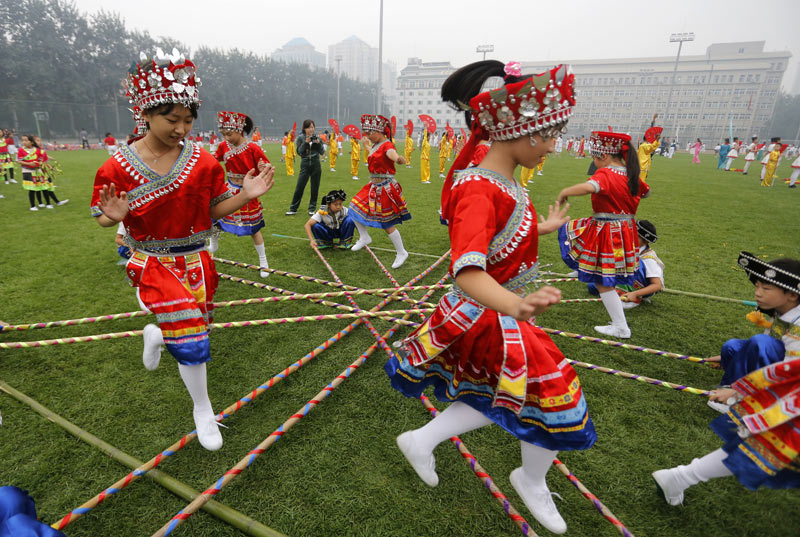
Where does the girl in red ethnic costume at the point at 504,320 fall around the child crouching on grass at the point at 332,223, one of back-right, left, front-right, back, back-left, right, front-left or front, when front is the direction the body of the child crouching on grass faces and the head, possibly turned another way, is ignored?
front

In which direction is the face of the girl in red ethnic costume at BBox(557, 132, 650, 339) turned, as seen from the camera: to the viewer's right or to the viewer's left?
to the viewer's left

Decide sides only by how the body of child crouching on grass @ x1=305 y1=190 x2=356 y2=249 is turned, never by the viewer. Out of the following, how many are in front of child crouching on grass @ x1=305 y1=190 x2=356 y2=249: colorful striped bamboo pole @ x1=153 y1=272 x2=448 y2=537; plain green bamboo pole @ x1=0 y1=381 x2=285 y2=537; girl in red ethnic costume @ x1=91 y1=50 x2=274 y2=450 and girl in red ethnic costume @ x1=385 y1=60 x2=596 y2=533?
4

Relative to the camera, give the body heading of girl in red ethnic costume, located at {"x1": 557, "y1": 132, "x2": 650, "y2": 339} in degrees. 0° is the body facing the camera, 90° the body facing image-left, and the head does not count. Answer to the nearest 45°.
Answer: approximately 135°

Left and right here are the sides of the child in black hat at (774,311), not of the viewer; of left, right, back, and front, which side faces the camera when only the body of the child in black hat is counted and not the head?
left

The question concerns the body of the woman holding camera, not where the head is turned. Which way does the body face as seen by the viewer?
toward the camera

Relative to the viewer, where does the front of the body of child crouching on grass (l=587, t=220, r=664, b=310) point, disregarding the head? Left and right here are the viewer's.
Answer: facing to the left of the viewer

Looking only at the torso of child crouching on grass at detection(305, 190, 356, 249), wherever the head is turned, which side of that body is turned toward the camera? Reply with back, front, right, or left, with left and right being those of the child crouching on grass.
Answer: front

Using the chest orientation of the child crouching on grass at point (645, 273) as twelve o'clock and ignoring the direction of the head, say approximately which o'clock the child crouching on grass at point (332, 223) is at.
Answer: the child crouching on grass at point (332, 223) is roughly at 12 o'clock from the child crouching on grass at point (645, 273).

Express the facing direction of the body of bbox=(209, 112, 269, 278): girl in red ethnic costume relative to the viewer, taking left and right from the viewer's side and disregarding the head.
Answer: facing the viewer and to the left of the viewer

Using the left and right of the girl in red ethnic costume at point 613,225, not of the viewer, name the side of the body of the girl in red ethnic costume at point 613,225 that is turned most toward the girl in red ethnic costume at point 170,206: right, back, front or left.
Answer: left

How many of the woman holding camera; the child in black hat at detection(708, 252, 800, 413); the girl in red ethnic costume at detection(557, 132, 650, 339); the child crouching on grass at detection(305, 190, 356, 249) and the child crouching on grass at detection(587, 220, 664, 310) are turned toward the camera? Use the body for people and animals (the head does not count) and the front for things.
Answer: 2

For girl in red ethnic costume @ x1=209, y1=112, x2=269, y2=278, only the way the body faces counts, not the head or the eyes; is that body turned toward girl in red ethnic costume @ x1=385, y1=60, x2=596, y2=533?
no

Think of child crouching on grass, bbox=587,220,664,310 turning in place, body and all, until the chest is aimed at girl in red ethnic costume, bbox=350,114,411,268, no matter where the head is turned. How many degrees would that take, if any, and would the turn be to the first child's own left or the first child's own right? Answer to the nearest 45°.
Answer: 0° — they already face them

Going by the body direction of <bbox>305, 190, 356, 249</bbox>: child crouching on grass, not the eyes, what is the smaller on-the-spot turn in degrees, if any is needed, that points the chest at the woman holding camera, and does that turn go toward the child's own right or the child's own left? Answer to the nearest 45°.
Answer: approximately 180°
